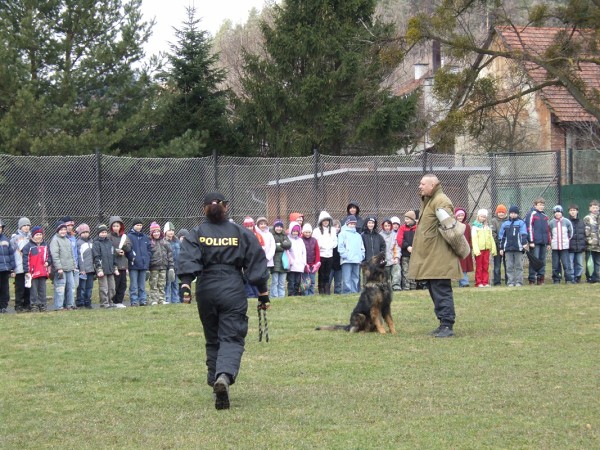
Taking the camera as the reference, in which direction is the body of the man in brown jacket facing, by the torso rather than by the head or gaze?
to the viewer's left

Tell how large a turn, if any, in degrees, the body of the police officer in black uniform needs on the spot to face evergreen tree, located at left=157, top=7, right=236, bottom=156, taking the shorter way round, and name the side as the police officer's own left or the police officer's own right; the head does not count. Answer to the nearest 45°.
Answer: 0° — they already face it

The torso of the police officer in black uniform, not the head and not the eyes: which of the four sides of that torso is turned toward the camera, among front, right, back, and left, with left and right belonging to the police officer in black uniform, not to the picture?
back

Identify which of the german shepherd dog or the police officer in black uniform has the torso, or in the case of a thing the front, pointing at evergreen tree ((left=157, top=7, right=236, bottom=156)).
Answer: the police officer in black uniform

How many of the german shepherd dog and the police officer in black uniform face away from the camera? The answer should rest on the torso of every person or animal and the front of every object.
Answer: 1

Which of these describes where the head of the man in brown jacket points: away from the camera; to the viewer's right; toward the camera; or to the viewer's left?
to the viewer's left

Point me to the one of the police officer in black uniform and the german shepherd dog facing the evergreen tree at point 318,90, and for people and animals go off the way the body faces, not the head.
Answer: the police officer in black uniform

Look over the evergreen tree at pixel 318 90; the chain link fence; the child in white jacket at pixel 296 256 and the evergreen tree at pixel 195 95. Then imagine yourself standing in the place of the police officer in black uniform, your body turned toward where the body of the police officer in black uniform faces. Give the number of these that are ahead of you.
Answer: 4

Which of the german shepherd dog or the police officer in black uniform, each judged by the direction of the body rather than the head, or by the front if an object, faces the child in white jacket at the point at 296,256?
the police officer in black uniform
